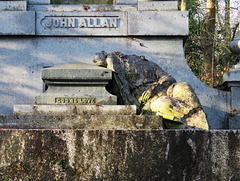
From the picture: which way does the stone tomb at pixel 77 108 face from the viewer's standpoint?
toward the camera

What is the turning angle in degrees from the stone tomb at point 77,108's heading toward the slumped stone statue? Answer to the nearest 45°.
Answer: approximately 135° to its left

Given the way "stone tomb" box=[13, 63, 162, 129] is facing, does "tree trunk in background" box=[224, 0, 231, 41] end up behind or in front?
behind

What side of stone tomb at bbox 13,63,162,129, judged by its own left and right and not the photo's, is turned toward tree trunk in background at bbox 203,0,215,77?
back

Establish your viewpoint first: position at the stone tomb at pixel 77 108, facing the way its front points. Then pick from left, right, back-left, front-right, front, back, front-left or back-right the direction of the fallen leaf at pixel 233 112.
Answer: back-left
